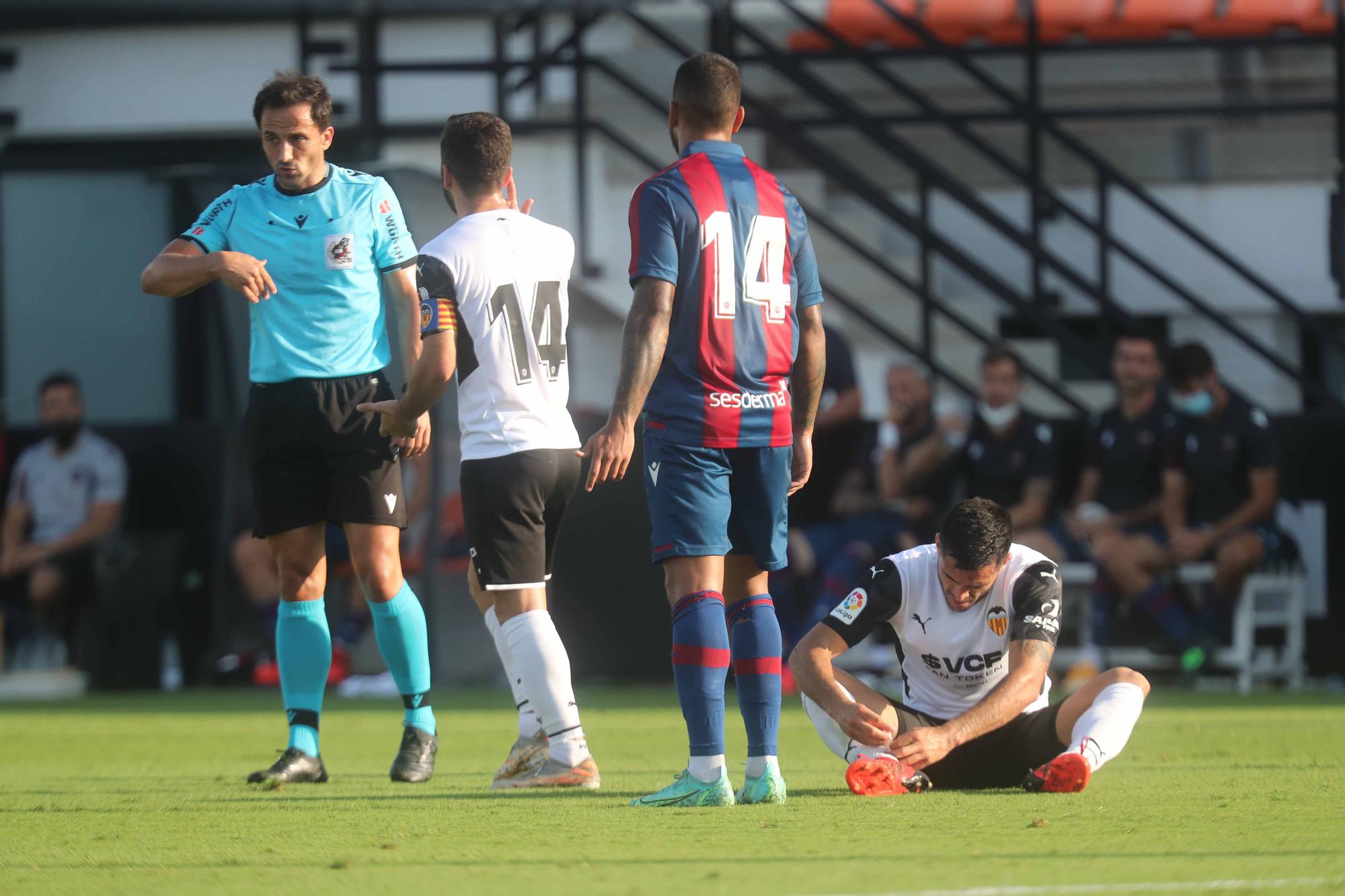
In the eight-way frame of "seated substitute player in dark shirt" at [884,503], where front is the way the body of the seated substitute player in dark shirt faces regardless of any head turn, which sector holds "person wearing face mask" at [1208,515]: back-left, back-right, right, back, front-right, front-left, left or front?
back-left

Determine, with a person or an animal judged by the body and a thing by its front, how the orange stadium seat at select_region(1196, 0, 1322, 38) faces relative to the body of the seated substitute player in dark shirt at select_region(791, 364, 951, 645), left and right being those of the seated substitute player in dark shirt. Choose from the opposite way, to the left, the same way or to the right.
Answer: the same way

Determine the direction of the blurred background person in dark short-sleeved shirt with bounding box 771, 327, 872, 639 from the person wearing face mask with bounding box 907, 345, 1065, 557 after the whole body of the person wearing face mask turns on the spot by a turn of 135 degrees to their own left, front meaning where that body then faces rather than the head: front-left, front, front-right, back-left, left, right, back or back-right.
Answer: back-left

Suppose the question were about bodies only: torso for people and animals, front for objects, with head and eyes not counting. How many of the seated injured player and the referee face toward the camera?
2

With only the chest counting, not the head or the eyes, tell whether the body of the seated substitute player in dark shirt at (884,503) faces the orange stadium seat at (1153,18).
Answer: no

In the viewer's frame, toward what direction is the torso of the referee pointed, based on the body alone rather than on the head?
toward the camera

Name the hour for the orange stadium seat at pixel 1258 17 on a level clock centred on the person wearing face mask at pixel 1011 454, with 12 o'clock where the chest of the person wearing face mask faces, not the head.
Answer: The orange stadium seat is roughly at 7 o'clock from the person wearing face mask.

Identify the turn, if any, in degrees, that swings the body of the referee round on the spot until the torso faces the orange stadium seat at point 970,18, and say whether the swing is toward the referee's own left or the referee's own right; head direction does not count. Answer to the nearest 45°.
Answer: approximately 135° to the referee's own left

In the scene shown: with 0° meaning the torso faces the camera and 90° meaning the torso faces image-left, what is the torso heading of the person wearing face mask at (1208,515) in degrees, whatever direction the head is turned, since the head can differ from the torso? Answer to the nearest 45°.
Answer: approximately 45°

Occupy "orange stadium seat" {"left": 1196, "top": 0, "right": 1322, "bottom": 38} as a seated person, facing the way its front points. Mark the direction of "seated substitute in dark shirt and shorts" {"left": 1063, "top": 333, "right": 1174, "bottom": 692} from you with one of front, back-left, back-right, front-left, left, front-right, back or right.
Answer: front-left

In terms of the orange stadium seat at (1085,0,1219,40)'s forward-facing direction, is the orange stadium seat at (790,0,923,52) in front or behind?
in front

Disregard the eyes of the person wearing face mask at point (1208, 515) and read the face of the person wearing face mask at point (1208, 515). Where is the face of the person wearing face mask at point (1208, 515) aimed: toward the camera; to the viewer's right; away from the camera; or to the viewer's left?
toward the camera

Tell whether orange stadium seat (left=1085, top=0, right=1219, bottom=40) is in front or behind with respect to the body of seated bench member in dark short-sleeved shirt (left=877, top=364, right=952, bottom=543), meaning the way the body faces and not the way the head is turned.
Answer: behind

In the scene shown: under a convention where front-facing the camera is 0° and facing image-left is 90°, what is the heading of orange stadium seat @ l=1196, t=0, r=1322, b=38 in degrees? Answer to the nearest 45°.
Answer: approximately 45°

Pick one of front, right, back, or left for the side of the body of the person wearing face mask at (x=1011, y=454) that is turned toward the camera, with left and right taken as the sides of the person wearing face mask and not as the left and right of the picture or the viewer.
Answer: front

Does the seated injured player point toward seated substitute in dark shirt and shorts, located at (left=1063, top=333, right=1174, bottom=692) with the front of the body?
no

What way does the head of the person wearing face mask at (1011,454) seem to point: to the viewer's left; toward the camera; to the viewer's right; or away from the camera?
toward the camera
